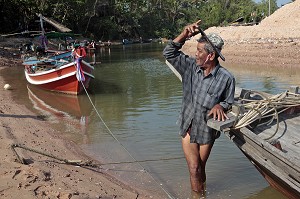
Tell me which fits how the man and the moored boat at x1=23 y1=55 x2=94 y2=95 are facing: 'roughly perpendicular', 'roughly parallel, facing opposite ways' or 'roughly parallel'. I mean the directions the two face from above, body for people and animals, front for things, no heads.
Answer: roughly perpendicular

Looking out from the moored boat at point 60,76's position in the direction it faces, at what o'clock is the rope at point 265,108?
The rope is roughly at 1 o'clock from the moored boat.

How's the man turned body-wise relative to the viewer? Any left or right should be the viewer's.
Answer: facing the viewer and to the left of the viewer

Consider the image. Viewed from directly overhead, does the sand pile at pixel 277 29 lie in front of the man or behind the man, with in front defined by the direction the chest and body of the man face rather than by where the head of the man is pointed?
behind

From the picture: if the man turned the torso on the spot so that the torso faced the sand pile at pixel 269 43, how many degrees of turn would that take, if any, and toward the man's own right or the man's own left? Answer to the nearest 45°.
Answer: approximately 135° to the man's own right

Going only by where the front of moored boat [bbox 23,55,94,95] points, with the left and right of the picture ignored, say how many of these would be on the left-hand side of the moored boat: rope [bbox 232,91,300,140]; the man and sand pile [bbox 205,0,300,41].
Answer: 1

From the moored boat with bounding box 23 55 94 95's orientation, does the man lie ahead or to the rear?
ahead

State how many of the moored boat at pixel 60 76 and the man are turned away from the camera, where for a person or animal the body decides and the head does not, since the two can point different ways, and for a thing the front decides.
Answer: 0

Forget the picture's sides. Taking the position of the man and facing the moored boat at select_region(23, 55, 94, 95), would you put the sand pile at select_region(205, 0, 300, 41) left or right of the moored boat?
right
